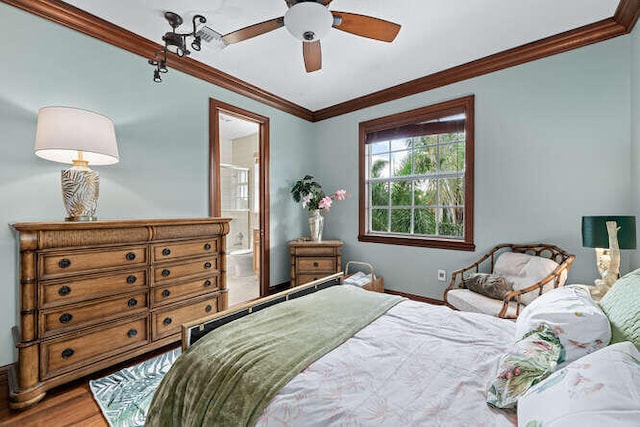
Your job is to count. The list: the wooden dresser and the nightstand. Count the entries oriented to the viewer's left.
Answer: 0

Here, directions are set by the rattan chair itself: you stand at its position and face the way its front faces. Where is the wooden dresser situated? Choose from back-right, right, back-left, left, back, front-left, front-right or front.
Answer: front

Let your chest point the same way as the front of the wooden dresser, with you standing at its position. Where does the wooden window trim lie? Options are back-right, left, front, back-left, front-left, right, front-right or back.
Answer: front-left

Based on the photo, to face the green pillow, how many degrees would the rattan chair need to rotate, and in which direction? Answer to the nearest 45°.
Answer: approximately 45° to its left

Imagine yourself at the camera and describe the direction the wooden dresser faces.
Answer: facing the viewer and to the right of the viewer

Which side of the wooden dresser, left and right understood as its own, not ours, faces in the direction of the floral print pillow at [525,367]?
front

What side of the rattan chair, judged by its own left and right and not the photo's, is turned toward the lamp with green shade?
left

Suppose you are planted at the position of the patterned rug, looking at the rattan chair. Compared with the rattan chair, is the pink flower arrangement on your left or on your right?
left

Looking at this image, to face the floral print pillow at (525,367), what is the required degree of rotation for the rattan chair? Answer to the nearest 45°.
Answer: approximately 45° to its left

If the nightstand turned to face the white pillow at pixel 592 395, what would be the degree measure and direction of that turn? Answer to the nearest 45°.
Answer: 0° — it already faces it

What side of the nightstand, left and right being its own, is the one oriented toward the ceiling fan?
front

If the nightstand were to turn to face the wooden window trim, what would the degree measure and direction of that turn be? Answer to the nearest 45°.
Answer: approximately 90° to its left

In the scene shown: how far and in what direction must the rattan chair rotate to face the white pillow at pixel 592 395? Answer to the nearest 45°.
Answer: approximately 45° to its left

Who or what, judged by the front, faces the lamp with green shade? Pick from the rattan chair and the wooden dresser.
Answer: the wooden dresser

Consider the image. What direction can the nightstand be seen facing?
toward the camera

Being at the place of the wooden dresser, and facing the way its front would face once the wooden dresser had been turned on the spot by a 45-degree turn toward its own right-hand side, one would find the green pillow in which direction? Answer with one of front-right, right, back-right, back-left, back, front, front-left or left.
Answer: front-left

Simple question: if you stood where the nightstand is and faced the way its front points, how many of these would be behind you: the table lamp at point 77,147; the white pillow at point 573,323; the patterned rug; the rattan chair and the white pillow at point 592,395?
0

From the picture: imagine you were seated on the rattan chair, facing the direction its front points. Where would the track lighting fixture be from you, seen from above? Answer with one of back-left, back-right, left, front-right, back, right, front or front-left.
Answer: front

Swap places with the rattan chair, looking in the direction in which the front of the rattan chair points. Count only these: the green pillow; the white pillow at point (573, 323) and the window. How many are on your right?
1
